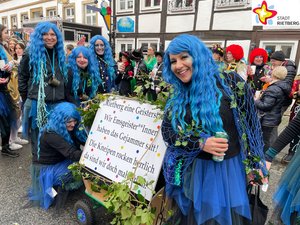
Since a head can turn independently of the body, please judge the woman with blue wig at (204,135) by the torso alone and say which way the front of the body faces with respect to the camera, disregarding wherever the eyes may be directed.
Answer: toward the camera

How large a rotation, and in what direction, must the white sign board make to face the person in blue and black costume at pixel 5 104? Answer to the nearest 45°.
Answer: approximately 135° to its right

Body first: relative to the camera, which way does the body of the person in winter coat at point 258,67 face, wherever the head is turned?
toward the camera

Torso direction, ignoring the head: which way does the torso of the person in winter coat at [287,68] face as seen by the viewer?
to the viewer's left

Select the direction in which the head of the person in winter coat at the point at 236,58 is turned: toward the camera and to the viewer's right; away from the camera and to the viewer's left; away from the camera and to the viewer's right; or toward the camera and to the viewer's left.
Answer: toward the camera and to the viewer's left

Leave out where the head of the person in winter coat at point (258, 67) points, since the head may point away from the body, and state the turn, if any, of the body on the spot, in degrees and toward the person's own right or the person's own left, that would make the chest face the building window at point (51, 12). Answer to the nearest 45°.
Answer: approximately 135° to the person's own right

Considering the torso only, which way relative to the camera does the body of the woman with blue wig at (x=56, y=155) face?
to the viewer's right

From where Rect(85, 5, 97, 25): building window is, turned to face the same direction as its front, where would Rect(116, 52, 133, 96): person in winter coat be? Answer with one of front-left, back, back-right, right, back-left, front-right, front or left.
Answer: front

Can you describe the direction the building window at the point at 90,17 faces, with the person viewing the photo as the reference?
facing the viewer

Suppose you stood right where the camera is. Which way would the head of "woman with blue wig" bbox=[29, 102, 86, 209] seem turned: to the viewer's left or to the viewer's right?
to the viewer's right

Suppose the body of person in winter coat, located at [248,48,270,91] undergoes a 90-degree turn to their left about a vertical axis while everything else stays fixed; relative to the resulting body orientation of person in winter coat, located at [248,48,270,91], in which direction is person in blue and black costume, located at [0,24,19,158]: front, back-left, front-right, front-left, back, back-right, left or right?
back-right

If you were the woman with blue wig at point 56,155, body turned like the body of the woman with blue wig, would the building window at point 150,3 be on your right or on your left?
on your left

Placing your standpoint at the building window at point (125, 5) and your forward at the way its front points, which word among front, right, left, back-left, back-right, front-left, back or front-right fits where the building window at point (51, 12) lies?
back-right

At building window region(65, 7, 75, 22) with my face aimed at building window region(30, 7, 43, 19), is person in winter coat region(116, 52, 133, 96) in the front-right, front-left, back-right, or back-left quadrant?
back-left

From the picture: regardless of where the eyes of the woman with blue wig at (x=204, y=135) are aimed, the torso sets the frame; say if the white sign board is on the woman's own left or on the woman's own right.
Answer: on the woman's own right

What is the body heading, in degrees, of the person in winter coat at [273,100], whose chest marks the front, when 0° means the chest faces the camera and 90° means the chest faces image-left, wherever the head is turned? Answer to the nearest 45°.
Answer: approximately 90°

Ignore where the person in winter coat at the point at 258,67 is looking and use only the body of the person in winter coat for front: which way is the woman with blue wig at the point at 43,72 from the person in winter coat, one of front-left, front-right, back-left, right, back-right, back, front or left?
front-right
